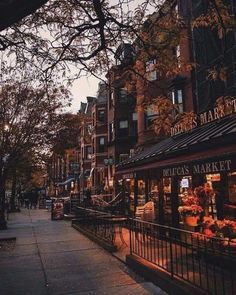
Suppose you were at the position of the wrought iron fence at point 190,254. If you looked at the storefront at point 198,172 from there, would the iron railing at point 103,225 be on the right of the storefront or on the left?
left

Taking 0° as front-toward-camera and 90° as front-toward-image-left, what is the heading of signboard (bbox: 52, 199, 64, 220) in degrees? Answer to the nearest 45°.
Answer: approximately 0°

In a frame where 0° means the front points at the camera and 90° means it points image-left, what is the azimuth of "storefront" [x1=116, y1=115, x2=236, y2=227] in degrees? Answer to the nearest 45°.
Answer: approximately 45°

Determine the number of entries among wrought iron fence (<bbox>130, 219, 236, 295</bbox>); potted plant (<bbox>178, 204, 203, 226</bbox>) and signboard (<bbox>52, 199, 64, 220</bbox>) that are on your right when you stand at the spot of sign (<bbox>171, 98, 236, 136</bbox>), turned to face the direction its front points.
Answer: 1

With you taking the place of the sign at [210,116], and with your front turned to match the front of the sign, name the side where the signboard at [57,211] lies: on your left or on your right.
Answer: on your right

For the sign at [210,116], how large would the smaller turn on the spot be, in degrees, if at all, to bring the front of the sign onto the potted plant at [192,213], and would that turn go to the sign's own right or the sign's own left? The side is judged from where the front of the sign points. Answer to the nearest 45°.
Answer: approximately 45° to the sign's own left

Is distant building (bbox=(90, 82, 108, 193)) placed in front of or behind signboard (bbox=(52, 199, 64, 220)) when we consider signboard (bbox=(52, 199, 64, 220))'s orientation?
behind

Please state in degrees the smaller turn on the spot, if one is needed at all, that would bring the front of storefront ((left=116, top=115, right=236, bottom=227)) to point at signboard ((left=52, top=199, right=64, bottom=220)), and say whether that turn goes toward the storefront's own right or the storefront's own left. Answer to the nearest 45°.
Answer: approximately 90° to the storefront's own right

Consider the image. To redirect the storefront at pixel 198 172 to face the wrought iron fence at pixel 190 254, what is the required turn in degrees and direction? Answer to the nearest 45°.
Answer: approximately 45° to its left

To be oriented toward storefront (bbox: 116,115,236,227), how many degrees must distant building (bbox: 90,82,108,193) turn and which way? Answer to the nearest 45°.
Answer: approximately 45° to its left

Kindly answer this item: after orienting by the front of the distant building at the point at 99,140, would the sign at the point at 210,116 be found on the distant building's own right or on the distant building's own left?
on the distant building's own left

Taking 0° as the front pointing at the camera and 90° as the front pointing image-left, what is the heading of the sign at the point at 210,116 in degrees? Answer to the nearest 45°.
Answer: approximately 45°

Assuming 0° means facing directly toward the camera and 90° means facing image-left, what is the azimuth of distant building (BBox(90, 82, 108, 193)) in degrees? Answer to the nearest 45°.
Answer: approximately 45°

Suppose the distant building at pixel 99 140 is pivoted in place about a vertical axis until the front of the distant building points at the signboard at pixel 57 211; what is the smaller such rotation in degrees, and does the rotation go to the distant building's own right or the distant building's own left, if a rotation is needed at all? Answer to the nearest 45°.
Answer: approximately 45° to the distant building's own left
